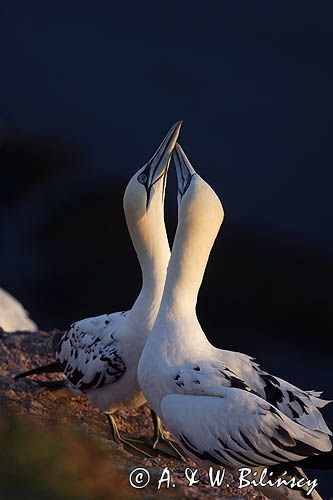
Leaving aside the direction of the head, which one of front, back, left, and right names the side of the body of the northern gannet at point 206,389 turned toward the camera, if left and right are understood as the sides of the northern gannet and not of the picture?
left

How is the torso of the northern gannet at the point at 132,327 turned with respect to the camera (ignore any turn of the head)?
to the viewer's right

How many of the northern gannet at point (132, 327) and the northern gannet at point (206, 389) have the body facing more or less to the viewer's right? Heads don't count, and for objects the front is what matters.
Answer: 1

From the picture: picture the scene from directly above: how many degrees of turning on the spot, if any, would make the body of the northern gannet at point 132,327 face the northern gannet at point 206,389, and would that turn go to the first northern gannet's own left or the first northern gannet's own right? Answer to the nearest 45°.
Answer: approximately 45° to the first northern gannet's own right

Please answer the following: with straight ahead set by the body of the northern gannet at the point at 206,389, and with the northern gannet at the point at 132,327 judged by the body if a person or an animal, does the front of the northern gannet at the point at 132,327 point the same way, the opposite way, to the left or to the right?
the opposite way
